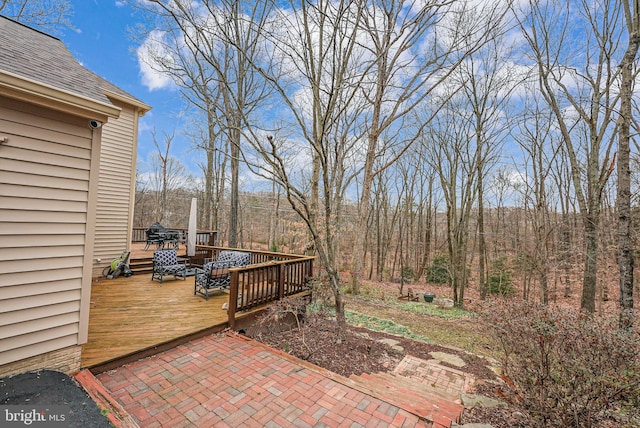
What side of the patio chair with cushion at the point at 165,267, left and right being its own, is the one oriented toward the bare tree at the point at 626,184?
front

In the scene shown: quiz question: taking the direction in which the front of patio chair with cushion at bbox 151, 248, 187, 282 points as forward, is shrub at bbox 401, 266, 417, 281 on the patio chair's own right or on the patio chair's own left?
on the patio chair's own left

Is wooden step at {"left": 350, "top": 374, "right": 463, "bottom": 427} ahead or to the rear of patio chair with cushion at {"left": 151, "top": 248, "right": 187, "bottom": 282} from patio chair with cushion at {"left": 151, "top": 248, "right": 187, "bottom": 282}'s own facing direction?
ahead

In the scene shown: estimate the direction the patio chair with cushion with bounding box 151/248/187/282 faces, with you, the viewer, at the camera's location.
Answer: facing the viewer and to the right of the viewer

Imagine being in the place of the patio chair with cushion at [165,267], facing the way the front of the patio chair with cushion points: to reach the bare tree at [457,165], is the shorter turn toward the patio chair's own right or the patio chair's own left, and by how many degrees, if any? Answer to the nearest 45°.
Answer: approximately 45° to the patio chair's own left

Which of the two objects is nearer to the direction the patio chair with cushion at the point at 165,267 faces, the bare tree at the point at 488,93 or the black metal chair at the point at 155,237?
the bare tree

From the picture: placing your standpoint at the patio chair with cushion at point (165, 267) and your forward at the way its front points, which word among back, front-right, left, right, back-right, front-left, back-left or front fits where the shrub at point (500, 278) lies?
front-left
